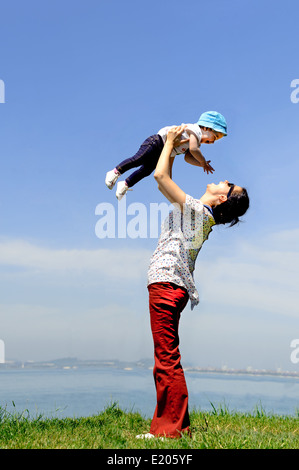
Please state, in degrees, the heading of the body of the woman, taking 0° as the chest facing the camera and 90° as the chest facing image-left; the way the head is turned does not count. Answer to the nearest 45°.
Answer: approximately 90°
